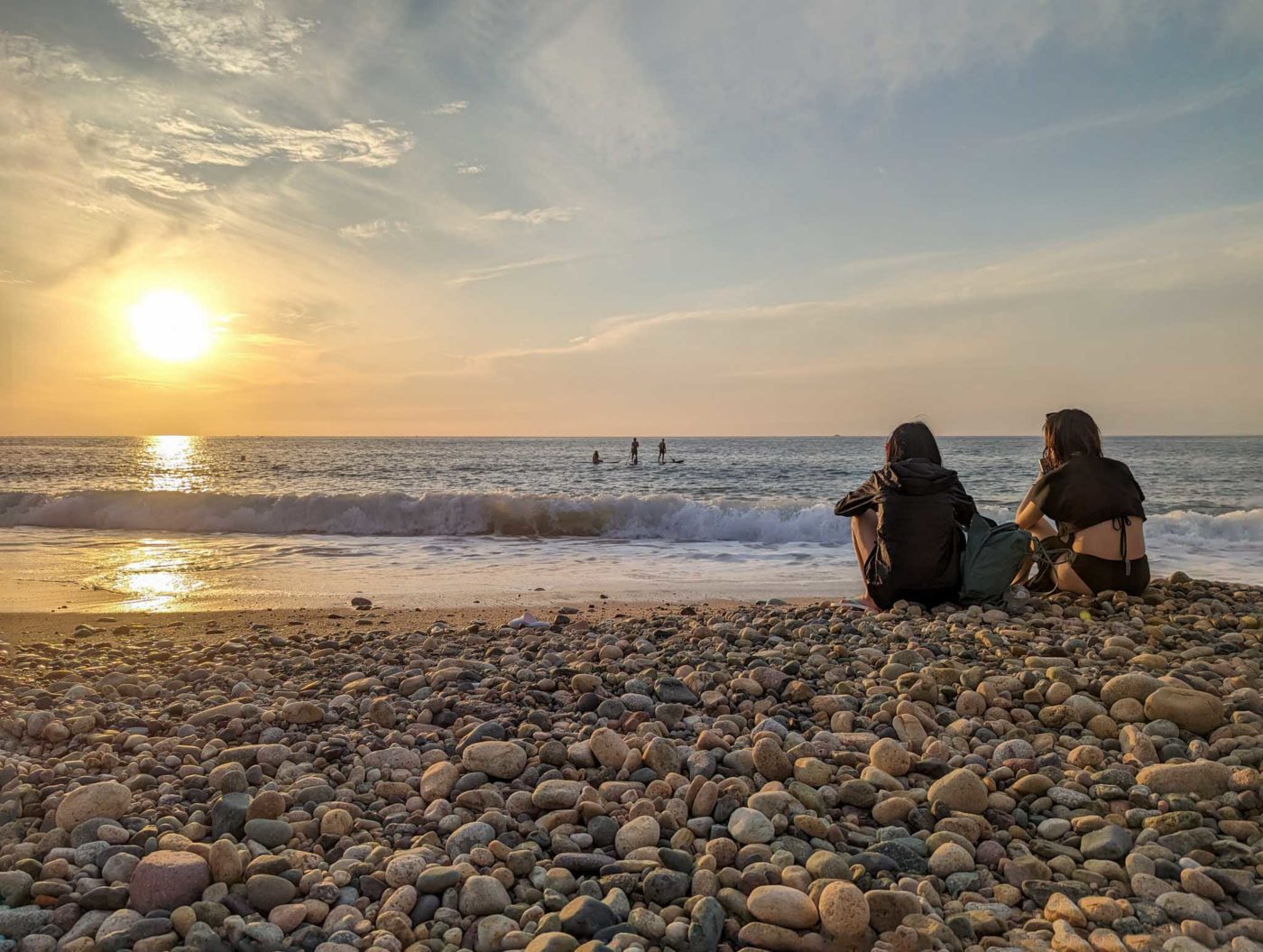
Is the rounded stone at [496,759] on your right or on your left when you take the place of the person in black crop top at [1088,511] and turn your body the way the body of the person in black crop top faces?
on your left

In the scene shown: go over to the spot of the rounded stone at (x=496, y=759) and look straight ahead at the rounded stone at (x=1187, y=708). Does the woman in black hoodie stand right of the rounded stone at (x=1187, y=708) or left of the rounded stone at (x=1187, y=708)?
left

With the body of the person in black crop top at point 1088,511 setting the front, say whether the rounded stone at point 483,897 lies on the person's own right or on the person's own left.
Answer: on the person's own left

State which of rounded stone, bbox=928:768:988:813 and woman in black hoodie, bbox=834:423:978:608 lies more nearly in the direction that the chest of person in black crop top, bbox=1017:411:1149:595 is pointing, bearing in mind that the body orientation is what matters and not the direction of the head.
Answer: the woman in black hoodie

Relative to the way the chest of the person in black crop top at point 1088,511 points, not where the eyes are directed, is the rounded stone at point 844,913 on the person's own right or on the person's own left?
on the person's own left

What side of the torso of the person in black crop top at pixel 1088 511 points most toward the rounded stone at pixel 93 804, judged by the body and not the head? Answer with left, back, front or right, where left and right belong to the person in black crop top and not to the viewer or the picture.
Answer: left

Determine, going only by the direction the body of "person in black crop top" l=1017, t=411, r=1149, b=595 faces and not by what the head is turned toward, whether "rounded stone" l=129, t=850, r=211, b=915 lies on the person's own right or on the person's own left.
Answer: on the person's own left

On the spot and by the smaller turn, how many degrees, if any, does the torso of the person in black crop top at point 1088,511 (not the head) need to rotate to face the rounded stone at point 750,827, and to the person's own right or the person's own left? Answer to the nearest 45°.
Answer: approximately 135° to the person's own left

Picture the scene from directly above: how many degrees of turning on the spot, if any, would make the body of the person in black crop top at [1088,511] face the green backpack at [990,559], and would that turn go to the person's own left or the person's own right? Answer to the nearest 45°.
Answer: approximately 90° to the person's own left

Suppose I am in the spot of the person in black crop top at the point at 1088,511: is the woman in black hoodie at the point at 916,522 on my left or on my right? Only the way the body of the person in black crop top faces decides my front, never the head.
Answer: on my left

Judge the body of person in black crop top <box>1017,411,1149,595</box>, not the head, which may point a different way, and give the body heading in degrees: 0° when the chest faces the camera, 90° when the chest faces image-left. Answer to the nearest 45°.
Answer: approximately 135°

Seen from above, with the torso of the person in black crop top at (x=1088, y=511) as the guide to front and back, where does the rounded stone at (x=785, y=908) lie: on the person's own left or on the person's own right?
on the person's own left
